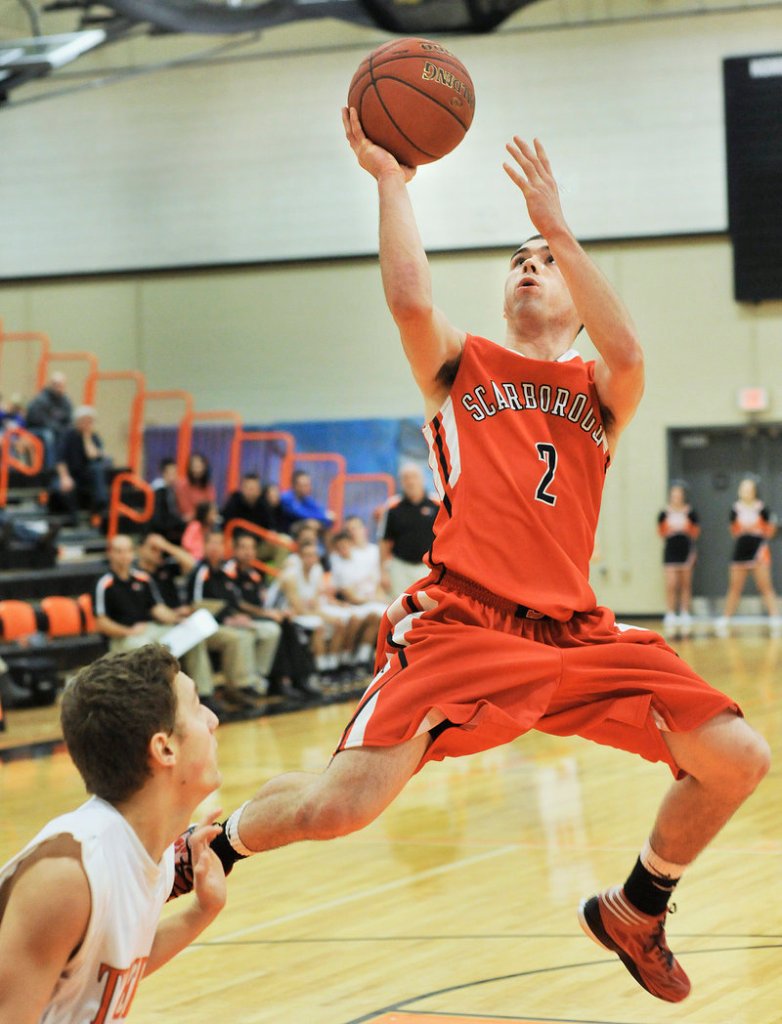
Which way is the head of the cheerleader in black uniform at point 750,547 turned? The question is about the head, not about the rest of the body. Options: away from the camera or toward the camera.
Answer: toward the camera

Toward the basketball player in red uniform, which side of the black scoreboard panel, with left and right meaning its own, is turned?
front

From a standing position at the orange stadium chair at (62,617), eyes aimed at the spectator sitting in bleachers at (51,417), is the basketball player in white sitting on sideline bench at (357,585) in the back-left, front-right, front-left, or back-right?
front-right

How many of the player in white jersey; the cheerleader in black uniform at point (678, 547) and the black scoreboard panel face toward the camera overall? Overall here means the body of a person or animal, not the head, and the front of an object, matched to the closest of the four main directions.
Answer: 2

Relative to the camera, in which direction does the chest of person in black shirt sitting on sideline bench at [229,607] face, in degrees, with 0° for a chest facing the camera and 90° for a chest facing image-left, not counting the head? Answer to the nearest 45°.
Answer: approximately 315°

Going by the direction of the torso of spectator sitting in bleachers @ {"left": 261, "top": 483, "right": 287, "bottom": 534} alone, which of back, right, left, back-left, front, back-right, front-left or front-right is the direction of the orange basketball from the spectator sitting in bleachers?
front-right

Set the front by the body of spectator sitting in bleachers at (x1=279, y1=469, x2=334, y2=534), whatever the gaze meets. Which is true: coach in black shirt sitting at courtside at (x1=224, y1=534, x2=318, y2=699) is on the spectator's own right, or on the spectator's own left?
on the spectator's own right

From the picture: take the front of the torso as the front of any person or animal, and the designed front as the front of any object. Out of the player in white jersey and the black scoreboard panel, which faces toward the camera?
the black scoreboard panel

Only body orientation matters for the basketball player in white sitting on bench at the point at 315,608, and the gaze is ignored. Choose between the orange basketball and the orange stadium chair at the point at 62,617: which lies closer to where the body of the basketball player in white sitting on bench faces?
the orange basketball

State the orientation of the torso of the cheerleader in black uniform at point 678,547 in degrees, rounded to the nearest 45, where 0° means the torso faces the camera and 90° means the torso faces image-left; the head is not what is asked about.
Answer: approximately 0°

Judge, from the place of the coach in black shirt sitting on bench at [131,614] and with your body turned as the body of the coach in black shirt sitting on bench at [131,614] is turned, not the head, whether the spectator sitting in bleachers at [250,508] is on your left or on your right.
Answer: on your left

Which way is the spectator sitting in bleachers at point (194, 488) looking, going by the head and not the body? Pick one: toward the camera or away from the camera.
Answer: toward the camera

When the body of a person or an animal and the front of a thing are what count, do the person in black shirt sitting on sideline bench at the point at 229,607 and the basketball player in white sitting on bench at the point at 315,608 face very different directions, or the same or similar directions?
same or similar directions

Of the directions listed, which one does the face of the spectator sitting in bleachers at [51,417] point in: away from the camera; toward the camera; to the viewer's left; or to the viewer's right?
toward the camera

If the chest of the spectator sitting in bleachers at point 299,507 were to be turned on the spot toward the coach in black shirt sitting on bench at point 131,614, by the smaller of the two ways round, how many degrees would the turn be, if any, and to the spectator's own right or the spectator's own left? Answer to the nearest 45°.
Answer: approximately 45° to the spectator's own right

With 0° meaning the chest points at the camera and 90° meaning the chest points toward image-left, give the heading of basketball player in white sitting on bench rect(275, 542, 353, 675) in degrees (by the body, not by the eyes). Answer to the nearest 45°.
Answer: approximately 315°
